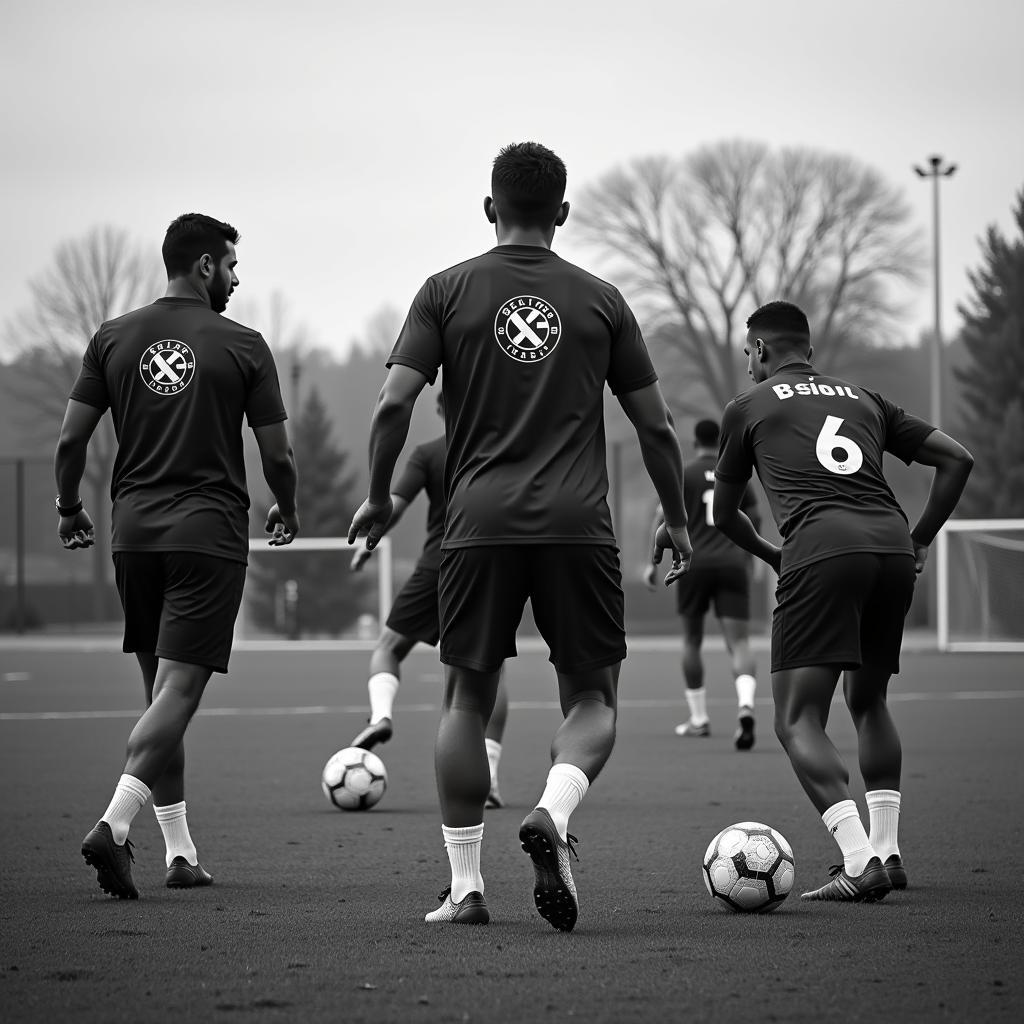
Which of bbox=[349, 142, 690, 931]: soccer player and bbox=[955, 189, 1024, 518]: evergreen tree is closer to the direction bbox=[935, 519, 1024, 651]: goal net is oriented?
the soccer player

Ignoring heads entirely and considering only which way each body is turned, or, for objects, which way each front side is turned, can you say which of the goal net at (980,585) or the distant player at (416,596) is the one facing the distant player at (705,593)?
the goal net

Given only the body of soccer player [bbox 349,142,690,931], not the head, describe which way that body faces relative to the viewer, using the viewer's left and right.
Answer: facing away from the viewer

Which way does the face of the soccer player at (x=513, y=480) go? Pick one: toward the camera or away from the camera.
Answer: away from the camera

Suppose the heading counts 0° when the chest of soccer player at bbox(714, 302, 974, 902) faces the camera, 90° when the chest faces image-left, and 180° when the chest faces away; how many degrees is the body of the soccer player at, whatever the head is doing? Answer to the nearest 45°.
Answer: approximately 135°
